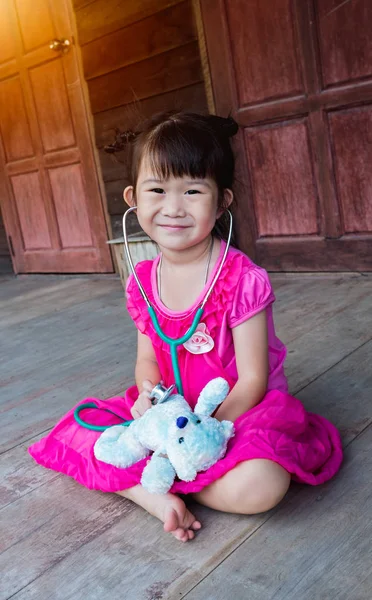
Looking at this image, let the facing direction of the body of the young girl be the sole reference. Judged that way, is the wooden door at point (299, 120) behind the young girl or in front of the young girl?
behind

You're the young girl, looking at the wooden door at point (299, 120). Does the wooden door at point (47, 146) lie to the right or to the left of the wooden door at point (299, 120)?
left

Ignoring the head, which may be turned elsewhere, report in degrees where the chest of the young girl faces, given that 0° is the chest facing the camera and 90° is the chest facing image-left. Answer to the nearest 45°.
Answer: approximately 45°

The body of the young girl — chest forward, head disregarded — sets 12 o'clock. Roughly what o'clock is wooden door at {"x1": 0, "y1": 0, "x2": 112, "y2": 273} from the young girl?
The wooden door is roughly at 4 o'clock from the young girl.

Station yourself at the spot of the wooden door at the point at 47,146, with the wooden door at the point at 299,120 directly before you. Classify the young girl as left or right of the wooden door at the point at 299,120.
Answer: right
